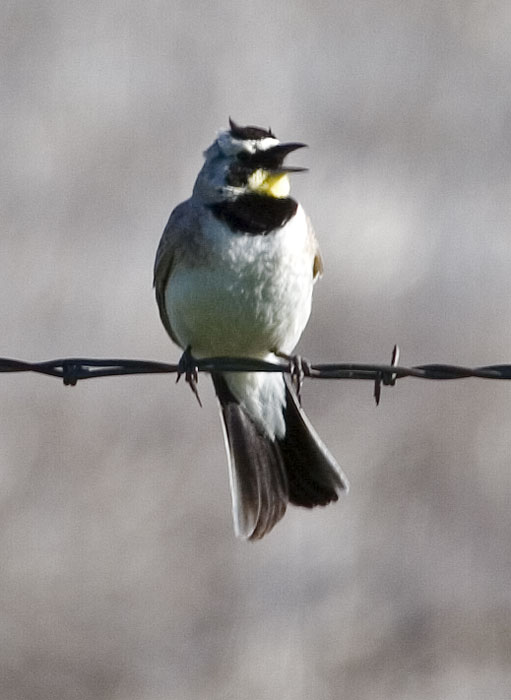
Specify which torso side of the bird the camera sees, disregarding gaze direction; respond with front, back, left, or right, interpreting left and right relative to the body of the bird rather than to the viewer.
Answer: front
